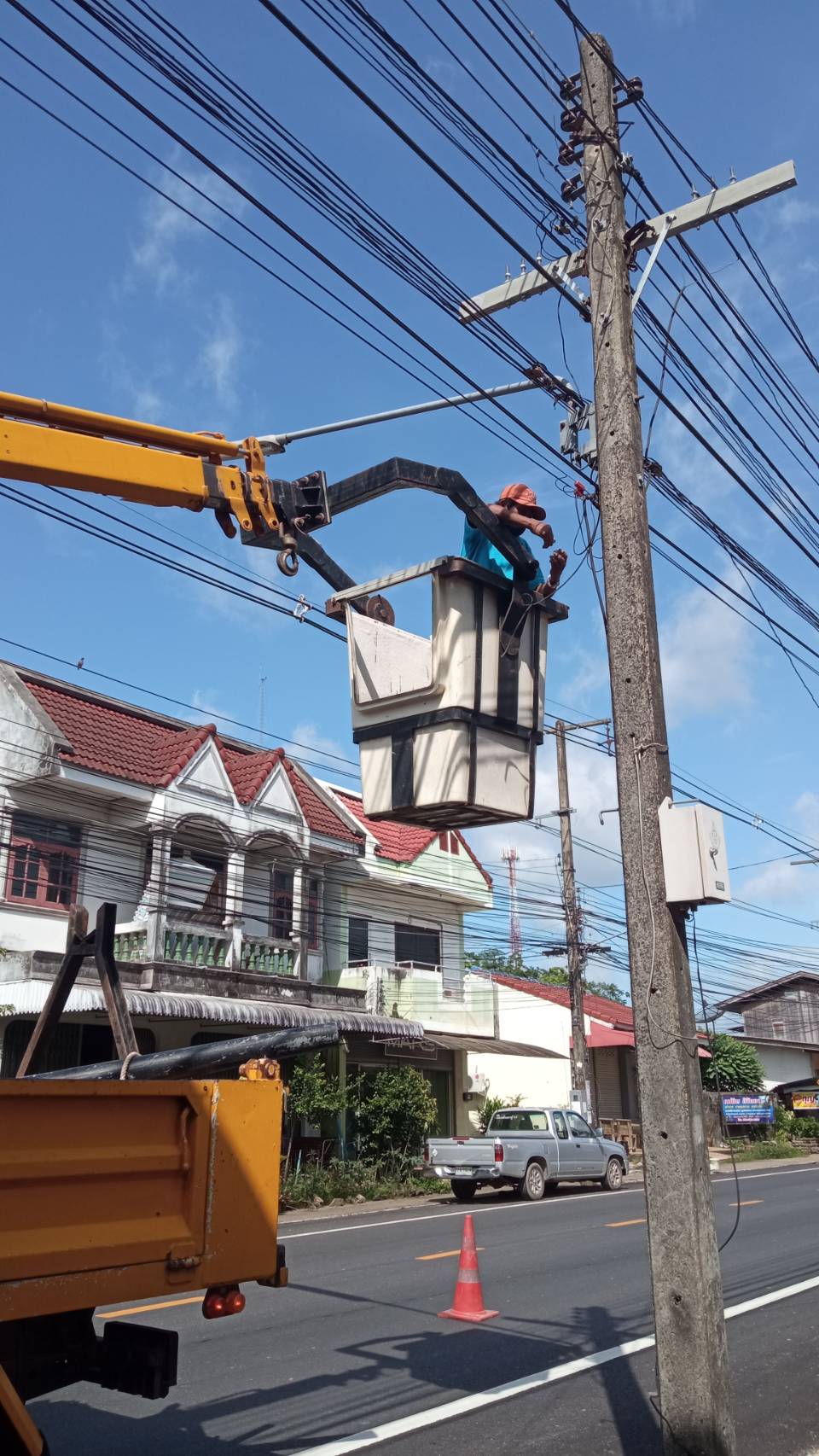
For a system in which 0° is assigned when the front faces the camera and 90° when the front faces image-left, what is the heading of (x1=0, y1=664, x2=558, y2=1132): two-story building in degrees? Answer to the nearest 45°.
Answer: approximately 315°

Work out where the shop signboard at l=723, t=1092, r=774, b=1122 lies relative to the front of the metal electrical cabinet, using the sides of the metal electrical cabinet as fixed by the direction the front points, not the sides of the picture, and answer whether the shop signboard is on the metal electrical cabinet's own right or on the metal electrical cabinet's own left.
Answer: on the metal electrical cabinet's own left

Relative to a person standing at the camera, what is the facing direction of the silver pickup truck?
facing away from the viewer and to the right of the viewer

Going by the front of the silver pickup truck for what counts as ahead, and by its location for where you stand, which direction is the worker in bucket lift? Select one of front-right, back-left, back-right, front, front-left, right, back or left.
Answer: back-right

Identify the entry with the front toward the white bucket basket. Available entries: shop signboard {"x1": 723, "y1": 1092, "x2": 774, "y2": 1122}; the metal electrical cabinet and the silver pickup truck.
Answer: the shop signboard

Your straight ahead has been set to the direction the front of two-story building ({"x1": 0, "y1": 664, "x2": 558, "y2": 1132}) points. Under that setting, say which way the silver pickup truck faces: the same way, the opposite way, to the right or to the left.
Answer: to the left

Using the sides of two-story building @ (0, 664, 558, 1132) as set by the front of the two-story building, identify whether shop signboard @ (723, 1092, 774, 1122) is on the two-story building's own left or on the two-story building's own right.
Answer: on the two-story building's own left

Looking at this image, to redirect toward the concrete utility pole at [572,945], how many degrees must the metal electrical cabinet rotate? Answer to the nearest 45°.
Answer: approximately 135° to its left

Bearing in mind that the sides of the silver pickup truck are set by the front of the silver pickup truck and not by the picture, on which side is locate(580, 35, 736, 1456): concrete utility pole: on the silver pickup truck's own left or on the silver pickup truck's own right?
on the silver pickup truck's own right

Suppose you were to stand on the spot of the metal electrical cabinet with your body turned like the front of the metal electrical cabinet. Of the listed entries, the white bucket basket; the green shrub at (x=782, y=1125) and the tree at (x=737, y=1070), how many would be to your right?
1

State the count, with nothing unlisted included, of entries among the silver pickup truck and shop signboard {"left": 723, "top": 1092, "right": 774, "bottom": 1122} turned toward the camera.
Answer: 1

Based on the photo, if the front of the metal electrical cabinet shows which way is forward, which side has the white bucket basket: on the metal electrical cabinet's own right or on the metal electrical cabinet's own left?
on the metal electrical cabinet's own right

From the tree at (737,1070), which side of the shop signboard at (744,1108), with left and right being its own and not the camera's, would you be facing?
back

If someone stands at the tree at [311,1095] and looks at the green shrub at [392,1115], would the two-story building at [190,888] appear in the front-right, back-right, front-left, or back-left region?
back-left

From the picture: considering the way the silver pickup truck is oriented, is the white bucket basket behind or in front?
behind
